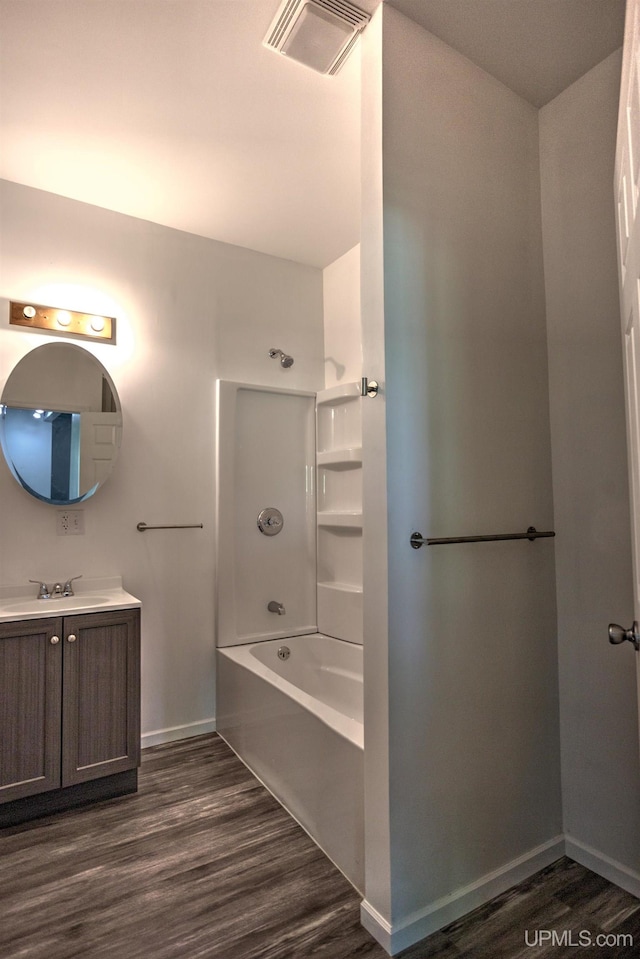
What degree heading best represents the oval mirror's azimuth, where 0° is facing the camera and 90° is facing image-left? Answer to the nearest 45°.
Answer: approximately 0°

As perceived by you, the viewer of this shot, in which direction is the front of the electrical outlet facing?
facing the viewer

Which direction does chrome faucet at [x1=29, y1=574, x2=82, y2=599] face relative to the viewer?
toward the camera

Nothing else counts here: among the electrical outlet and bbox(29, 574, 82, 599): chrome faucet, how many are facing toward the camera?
2

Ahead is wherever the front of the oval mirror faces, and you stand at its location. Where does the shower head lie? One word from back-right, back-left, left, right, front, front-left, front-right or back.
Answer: left

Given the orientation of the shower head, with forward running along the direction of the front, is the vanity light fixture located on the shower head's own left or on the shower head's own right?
on the shower head's own right

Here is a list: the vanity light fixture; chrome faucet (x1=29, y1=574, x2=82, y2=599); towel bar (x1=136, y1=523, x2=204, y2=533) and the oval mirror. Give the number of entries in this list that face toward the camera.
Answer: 4

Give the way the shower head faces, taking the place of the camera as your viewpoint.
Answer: facing the viewer and to the right of the viewer

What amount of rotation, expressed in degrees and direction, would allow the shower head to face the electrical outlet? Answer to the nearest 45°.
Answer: approximately 90° to its right

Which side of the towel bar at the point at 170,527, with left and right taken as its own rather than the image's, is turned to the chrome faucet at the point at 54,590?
right
